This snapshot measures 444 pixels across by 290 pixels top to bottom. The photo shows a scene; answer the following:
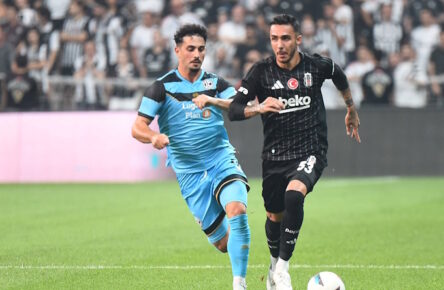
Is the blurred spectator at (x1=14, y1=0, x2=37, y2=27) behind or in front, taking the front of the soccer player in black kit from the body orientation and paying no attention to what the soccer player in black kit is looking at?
behind

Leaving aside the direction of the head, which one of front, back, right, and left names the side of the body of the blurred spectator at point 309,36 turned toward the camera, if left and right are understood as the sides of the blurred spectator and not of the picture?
front

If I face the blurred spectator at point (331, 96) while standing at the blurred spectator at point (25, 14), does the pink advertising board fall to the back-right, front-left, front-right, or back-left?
front-right

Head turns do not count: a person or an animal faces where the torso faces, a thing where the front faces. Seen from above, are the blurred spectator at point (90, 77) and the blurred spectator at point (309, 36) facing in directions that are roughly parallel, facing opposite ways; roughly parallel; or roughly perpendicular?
roughly parallel

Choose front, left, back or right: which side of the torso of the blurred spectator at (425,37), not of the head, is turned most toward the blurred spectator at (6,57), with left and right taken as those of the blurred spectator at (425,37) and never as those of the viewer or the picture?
right

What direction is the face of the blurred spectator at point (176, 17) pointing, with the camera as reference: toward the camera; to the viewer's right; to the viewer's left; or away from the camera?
toward the camera

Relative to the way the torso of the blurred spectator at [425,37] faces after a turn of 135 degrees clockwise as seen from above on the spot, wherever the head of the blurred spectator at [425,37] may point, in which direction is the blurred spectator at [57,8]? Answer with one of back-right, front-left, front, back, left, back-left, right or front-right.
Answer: front-left

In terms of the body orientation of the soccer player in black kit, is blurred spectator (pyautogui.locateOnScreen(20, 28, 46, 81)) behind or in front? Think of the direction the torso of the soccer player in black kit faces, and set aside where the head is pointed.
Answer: behind

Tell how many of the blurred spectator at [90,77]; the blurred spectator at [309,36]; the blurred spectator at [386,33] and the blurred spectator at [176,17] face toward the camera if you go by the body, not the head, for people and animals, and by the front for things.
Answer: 4

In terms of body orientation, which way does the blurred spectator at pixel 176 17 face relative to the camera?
toward the camera

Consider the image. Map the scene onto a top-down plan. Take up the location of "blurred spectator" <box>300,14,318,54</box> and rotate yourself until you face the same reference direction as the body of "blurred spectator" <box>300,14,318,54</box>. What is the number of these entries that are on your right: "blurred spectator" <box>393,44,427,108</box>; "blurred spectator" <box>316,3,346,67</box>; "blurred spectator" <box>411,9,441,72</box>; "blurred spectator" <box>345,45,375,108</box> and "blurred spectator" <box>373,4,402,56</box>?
0

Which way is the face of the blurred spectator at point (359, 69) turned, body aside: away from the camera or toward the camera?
toward the camera

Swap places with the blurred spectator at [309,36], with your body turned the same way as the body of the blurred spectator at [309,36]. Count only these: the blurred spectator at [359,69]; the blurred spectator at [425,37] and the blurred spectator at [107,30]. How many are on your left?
2

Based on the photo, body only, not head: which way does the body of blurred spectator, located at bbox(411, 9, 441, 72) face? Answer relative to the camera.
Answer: toward the camera

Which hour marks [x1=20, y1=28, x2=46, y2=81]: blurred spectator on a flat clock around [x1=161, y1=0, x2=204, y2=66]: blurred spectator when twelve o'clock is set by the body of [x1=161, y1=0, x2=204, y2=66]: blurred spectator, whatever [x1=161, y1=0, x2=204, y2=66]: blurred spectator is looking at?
[x1=20, y1=28, x2=46, y2=81]: blurred spectator is roughly at 3 o'clock from [x1=161, y1=0, x2=204, y2=66]: blurred spectator.
